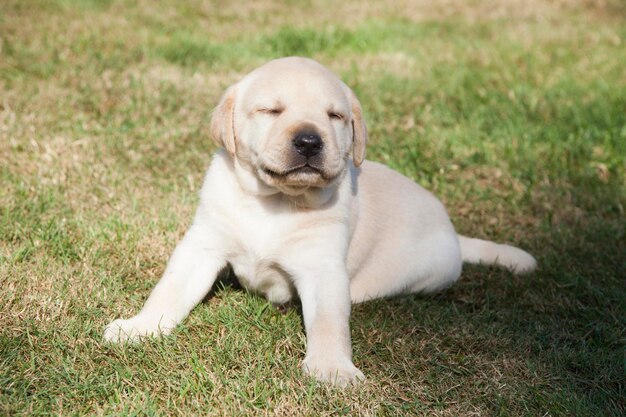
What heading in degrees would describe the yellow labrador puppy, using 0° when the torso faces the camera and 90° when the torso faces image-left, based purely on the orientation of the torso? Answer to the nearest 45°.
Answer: approximately 45°
